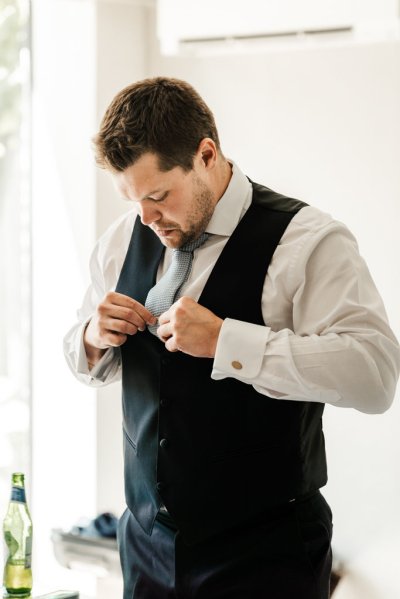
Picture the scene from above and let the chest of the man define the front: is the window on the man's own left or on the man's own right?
on the man's own right

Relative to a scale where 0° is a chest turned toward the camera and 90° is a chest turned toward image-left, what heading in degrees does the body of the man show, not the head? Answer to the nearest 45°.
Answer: approximately 45°
